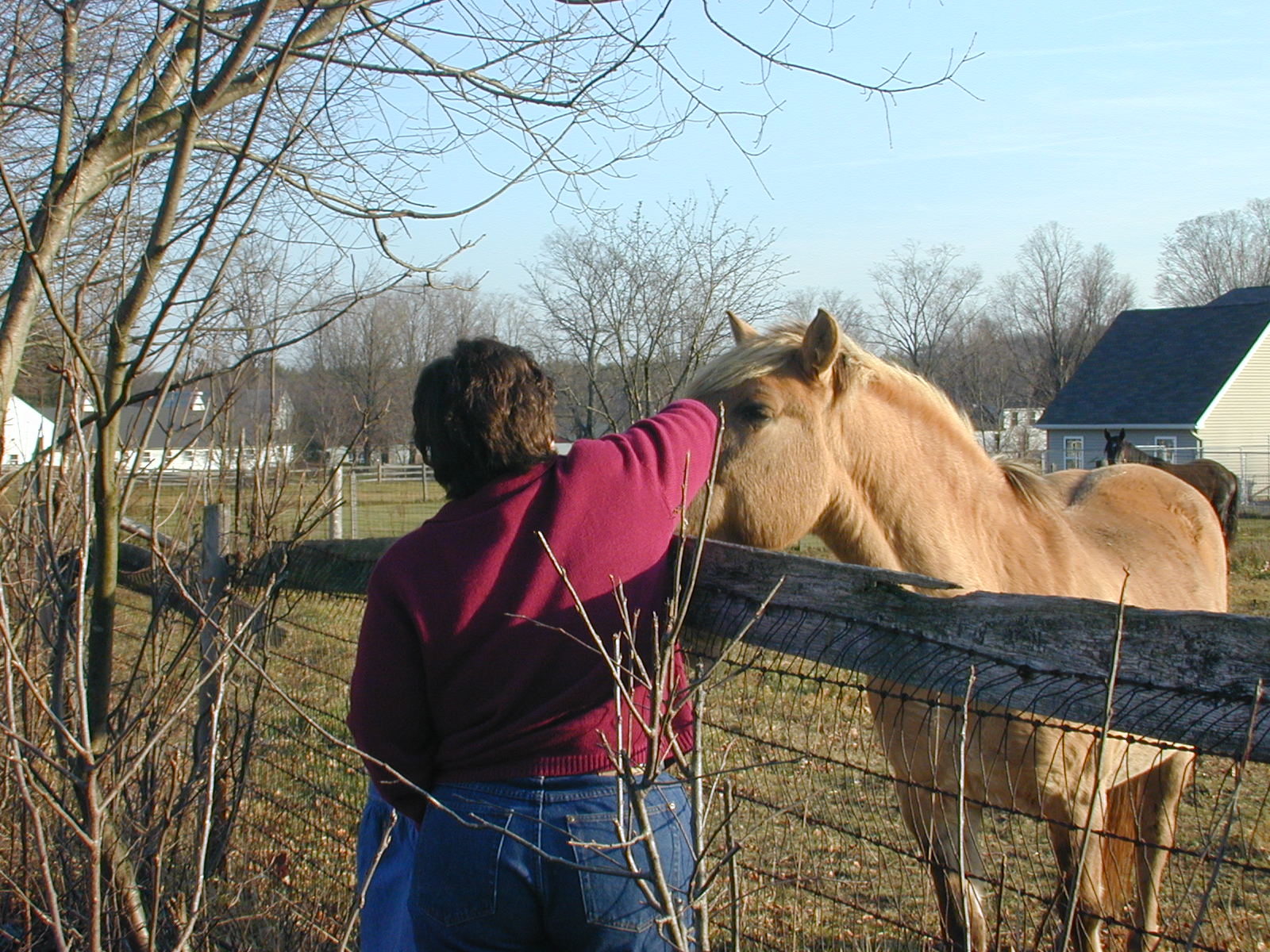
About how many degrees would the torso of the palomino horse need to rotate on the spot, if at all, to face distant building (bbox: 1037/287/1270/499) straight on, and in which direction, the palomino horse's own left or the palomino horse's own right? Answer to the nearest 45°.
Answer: approximately 135° to the palomino horse's own right

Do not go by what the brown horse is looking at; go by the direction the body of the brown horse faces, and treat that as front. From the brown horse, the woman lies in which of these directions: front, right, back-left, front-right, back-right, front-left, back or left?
left

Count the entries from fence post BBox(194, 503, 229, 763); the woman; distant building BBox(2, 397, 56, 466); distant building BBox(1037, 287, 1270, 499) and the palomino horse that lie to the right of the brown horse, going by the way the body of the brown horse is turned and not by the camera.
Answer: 1

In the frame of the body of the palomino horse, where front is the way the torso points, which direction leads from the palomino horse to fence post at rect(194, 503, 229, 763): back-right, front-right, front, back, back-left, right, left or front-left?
front-right

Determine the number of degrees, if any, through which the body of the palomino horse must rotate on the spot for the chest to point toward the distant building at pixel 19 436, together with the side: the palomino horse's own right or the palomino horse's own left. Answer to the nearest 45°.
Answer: approximately 45° to the palomino horse's own right

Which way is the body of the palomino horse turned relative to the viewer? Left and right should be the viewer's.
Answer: facing the viewer and to the left of the viewer

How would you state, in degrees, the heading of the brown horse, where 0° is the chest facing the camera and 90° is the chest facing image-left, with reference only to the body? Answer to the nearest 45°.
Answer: approximately 90°

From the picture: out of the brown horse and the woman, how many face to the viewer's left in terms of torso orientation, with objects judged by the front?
1

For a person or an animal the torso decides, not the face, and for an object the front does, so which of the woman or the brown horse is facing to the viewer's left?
the brown horse

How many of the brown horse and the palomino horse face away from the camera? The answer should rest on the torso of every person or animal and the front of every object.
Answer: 0

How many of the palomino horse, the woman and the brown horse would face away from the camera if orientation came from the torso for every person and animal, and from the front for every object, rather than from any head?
1

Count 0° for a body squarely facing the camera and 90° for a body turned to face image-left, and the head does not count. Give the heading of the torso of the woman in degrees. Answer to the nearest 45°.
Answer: approximately 180°
